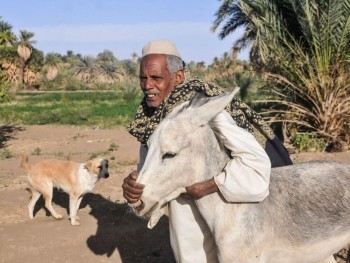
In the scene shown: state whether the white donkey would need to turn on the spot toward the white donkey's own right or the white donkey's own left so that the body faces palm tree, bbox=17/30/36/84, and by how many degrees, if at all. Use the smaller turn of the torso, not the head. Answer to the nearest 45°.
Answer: approximately 45° to the white donkey's own right

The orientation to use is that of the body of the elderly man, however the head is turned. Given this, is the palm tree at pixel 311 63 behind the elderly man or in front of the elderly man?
behind

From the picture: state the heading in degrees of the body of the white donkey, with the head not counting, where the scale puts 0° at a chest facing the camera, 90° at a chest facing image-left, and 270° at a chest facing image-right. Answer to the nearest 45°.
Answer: approximately 90°

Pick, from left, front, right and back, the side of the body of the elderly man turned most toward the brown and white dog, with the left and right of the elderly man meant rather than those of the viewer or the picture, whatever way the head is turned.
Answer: right

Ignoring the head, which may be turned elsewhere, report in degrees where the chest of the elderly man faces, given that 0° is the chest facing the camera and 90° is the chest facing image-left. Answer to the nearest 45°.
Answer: approximately 45°

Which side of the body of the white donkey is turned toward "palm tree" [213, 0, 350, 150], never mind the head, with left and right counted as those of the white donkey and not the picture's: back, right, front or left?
right

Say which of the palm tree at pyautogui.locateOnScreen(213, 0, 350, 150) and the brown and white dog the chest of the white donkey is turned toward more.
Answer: the brown and white dog

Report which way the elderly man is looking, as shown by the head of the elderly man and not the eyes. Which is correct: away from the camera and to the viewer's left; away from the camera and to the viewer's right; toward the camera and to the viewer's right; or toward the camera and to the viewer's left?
toward the camera and to the viewer's left
